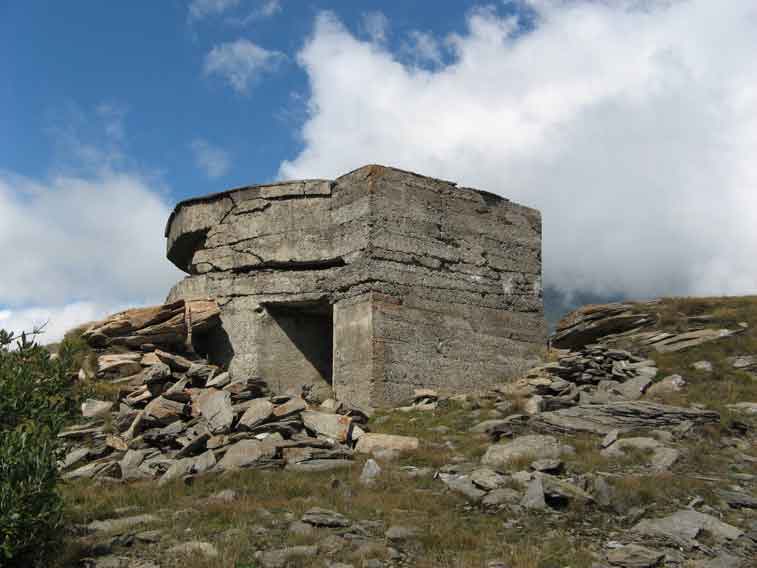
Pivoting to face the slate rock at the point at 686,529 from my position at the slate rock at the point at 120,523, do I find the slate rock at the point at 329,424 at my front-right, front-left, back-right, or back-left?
front-left

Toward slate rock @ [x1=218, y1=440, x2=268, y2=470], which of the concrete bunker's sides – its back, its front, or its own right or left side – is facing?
front

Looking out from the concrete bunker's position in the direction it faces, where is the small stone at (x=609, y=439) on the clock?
The small stone is roughly at 9 o'clock from the concrete bunker.

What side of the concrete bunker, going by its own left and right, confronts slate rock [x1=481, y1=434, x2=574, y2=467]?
left

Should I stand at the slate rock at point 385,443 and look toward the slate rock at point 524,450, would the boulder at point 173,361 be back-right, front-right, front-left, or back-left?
back-left

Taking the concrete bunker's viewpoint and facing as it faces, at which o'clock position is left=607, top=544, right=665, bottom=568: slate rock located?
The slate rock is roughly at 10 o'clock from the concrete bunker.

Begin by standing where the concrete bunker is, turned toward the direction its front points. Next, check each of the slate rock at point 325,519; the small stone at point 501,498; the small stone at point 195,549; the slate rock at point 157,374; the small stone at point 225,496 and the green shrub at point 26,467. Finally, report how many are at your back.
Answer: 0

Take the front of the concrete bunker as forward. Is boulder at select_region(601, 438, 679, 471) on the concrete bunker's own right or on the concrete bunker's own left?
on the concrete bunker's own left

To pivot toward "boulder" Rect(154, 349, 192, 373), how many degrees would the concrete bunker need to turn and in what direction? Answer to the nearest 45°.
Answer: approximately 45° to its right

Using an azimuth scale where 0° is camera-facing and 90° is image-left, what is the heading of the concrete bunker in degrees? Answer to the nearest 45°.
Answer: approximately 45°

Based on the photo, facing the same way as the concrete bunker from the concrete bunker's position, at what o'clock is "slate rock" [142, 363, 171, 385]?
The slate rock is roughly at 1 o'clock from the concrete bunker.

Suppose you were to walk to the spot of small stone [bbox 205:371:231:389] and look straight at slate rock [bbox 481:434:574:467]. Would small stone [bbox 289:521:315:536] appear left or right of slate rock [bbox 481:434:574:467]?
right

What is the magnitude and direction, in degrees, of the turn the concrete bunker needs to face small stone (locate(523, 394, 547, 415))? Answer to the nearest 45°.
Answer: approximately 90° to its left

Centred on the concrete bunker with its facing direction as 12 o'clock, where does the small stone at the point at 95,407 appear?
The small stone is roughly at 1 o'clock from the concrete bunker.

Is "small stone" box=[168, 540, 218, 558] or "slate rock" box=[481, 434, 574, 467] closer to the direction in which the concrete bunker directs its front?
the small stone

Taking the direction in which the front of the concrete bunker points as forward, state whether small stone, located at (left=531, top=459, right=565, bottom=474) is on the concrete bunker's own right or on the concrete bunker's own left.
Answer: on the concrete bunker's own left

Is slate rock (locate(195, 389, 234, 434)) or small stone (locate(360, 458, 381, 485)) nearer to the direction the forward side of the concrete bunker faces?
the slate rock

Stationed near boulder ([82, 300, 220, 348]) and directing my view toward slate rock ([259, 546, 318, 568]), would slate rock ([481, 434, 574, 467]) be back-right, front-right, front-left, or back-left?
front-left

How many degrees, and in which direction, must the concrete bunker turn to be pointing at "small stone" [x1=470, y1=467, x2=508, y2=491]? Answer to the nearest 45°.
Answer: approximately 45° to its left

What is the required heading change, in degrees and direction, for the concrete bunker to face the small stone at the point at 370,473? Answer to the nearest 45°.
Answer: approximately 45° to its left
